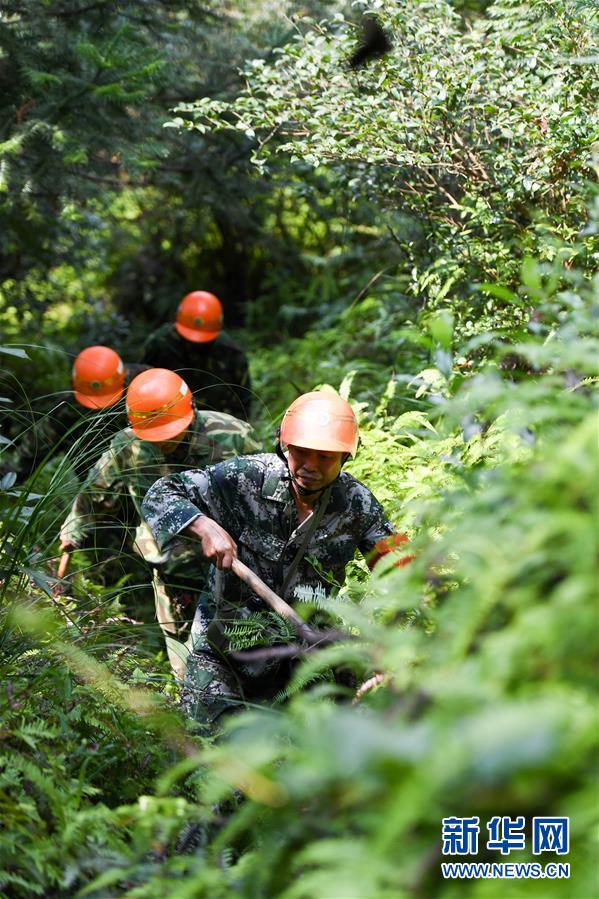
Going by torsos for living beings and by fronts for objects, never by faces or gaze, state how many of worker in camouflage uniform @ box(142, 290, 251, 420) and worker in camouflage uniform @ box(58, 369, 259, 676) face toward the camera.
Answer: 2

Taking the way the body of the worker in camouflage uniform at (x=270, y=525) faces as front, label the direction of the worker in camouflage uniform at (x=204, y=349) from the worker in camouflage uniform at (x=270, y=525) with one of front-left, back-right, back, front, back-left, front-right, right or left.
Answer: back

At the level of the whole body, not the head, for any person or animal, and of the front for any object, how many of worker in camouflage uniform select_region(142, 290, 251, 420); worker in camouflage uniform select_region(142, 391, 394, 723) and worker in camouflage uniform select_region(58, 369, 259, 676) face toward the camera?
3

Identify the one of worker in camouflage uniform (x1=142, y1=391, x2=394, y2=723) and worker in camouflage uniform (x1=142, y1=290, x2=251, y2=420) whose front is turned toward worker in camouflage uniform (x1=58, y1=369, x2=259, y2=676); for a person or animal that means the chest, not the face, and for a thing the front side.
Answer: worker in camouflage uniform (x1=142, y1=290, x2=251, y2=420)

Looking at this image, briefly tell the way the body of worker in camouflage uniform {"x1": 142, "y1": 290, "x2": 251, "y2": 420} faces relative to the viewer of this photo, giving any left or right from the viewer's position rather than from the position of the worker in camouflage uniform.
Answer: facing the viewer
